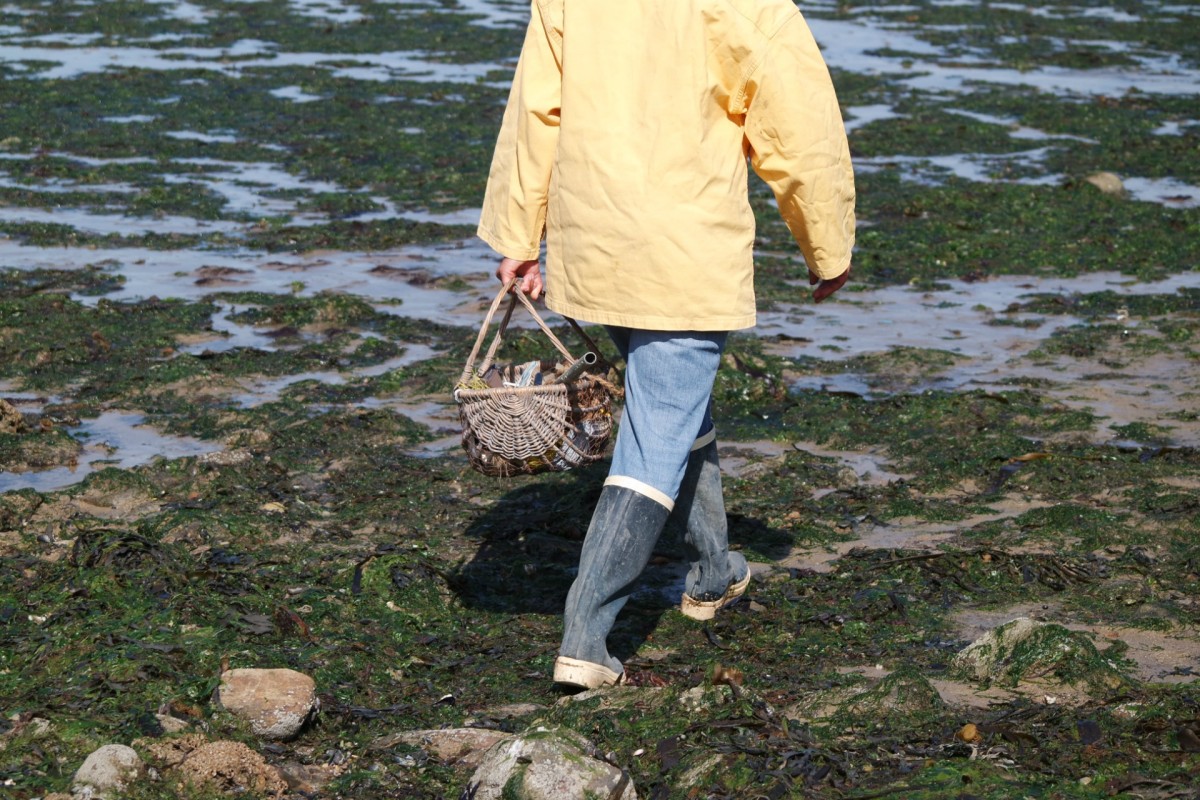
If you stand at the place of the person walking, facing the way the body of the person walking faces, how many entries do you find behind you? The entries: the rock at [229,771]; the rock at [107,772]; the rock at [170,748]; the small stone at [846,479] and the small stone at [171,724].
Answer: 4

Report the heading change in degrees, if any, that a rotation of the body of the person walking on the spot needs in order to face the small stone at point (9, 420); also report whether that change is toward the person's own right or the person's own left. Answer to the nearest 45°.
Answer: approximately 90° to the person's own left

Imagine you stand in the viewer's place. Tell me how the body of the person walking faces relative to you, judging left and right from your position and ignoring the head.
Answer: facing away from the viewer and to the right of the viewer

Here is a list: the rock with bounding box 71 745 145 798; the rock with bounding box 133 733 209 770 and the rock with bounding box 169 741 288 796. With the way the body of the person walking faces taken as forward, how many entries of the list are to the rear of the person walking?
3

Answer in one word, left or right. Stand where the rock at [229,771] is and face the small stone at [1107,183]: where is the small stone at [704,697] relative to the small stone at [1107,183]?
right

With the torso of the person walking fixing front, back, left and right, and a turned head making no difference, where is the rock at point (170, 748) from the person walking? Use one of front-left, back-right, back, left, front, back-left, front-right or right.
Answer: back
